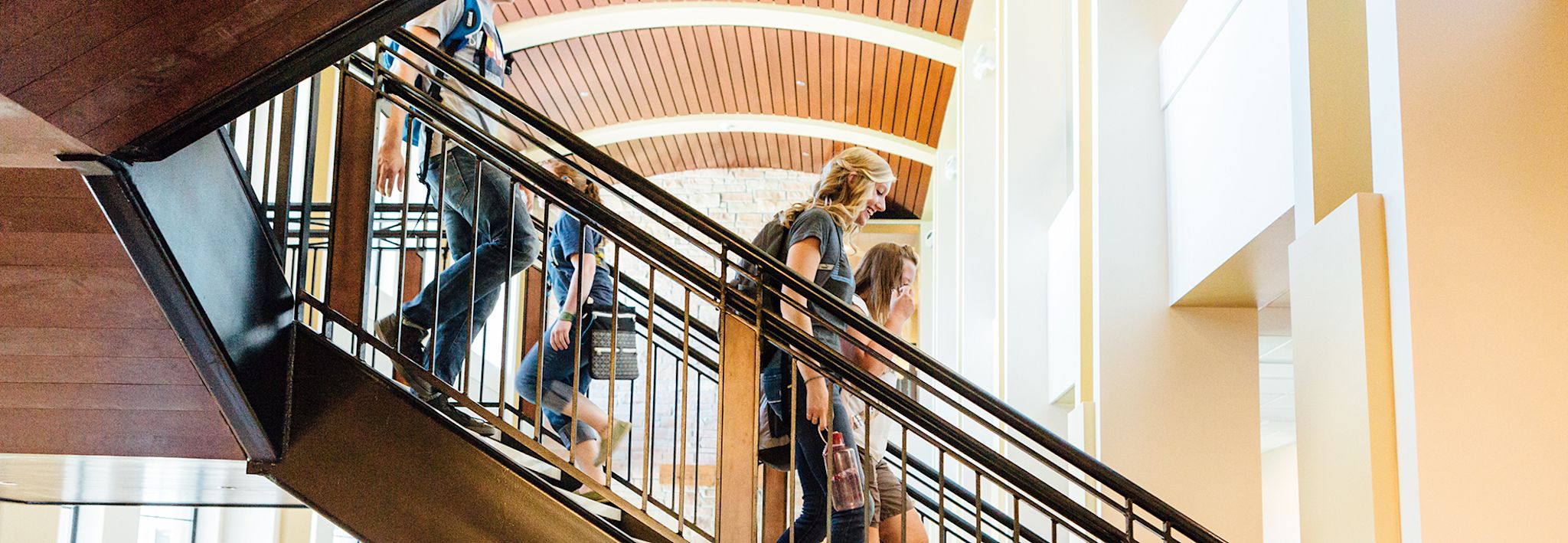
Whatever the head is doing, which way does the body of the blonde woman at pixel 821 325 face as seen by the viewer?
to the viewer's right

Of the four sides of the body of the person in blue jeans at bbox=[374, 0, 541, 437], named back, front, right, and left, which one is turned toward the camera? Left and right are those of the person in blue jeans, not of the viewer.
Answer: right

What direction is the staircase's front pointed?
to the viewer's right

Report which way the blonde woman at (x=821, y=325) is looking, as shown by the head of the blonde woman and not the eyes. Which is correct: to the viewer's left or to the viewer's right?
to the viewer's right

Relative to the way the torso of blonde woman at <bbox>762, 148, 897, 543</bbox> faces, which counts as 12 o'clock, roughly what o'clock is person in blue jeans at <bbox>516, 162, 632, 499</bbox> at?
The person in blue jeans is roughly at 7 o'clock from the blonde woman.

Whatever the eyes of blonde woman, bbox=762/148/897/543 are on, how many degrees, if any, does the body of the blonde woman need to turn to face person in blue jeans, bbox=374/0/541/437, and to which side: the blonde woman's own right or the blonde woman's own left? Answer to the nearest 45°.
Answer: approximately 180°
